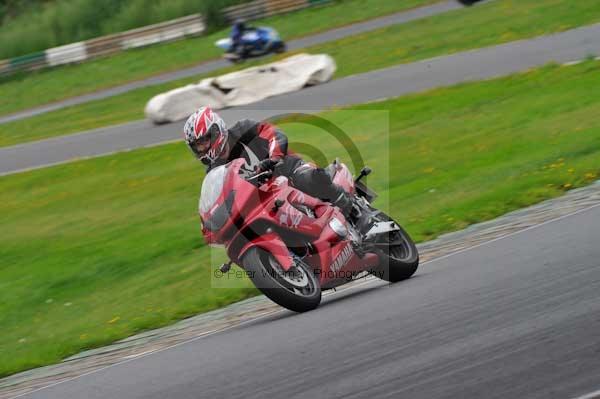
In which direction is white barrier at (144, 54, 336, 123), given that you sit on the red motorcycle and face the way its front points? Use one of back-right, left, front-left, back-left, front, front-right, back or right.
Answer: back-right

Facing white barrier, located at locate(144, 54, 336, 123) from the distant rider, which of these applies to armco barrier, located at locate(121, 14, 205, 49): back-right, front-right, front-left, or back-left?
back-right

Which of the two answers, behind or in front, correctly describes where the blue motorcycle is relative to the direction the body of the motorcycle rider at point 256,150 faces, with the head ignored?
behind

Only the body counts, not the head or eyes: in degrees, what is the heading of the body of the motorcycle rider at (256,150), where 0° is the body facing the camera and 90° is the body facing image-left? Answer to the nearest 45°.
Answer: approximately 45°

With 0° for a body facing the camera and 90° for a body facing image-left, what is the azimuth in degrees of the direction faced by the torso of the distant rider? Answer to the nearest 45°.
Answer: approximately 270°

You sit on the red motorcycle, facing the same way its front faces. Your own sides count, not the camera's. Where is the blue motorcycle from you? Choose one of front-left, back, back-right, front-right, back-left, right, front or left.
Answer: back-right

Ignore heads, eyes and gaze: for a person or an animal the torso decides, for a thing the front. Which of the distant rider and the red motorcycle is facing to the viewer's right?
the distant rider

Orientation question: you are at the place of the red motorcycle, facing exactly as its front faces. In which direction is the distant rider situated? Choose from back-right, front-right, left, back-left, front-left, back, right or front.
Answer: back-right

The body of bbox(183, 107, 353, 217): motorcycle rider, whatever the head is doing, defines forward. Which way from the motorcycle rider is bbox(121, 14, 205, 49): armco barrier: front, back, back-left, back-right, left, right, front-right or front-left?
back-right

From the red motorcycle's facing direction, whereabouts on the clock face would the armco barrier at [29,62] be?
The armco barrier is roughly at 4 o'clock from the red motorcycle.

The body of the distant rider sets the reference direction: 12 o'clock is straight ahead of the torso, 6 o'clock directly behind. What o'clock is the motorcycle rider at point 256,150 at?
The motorcycle rider is roughly at 3 o'clock from the distant rider.

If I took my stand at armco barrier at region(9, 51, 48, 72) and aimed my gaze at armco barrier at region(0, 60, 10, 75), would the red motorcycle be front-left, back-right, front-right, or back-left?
back-left

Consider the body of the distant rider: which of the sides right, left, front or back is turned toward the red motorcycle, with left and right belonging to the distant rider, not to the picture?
right
